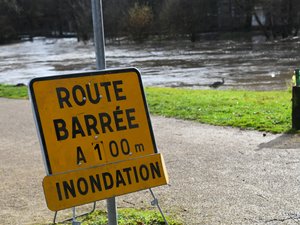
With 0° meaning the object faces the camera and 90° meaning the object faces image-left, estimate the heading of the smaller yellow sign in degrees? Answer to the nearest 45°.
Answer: approximately 0°

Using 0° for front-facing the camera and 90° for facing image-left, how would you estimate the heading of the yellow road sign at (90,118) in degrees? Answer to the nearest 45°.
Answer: approximately 0°

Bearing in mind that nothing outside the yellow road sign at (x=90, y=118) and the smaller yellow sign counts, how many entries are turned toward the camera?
2
